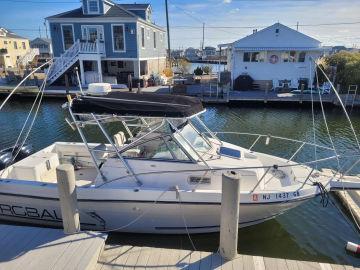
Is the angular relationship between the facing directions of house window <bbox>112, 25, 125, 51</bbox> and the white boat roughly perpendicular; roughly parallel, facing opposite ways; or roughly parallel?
roughly perpendicular

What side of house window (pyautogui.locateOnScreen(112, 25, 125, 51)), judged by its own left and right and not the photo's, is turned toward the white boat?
front

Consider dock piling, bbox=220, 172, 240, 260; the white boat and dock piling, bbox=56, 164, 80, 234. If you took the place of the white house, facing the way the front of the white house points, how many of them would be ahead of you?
3

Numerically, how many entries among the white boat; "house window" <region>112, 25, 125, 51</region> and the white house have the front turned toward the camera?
2

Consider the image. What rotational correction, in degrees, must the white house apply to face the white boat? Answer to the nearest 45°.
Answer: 0° — it already faces it

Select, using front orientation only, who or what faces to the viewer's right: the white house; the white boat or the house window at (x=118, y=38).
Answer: the white boat

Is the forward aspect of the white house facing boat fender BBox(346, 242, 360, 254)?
yes

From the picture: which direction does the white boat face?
to the viewer's right

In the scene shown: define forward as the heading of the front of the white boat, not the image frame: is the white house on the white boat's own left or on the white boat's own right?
on the white boat's own left

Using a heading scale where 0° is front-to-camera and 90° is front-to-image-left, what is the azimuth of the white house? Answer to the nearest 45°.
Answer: approximately 0°

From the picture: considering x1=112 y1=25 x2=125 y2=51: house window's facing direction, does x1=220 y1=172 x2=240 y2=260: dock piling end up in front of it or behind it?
in front

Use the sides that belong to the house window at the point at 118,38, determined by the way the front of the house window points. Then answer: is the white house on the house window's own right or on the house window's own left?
on the house window's own left

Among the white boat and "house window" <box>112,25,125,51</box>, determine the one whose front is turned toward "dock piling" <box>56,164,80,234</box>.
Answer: the house window
